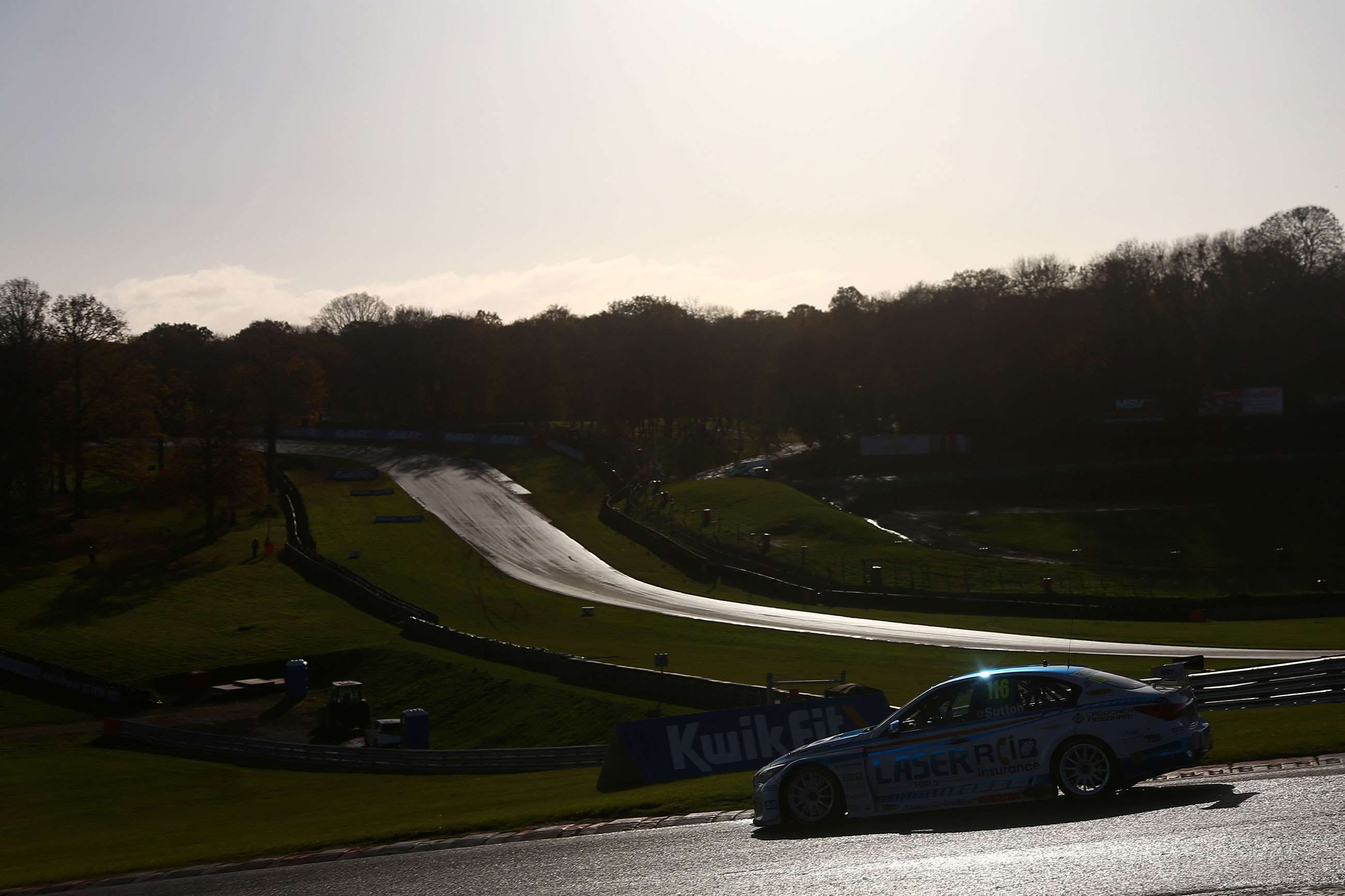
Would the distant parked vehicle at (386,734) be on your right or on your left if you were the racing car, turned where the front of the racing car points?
on your right

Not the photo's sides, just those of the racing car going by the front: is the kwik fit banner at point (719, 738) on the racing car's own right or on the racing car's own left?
on the racing car's own right

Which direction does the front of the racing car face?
to the viewer's left

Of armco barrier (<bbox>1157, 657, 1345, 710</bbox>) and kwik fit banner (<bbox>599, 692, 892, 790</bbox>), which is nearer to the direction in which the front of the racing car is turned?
the kwik fit banner

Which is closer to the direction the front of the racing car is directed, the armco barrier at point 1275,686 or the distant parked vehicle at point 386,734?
the distant parked vehicle

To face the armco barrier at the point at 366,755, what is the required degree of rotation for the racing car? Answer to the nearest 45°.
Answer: approximately 45° to its right

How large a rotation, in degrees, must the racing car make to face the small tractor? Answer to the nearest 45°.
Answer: approximately 45° to its right
